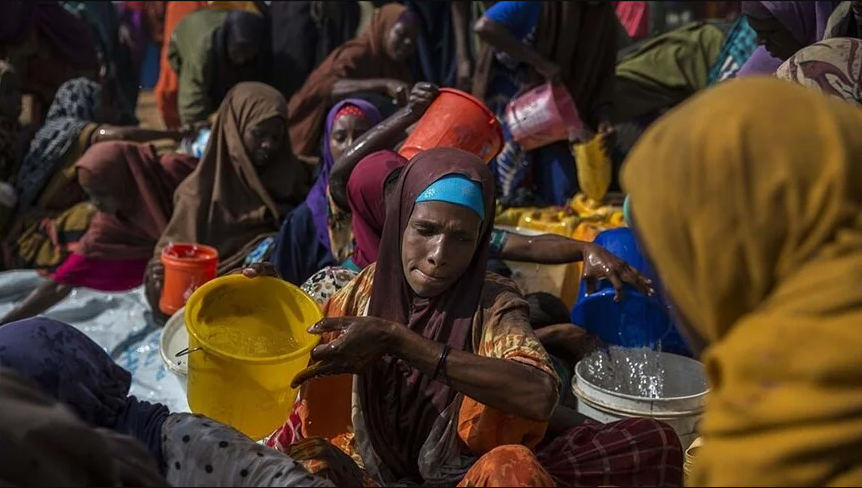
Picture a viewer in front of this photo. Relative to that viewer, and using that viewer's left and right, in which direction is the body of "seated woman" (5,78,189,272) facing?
facing to the right of the viewer

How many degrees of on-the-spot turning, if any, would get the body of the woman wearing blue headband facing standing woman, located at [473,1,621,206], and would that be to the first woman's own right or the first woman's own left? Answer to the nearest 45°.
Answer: approximately 180°

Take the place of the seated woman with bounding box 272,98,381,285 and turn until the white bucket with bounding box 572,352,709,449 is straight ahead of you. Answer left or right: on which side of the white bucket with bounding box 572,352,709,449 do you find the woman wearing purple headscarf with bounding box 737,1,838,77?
left

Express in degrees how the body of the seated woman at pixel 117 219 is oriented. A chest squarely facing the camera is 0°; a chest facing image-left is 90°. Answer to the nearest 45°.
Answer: approximately 90°

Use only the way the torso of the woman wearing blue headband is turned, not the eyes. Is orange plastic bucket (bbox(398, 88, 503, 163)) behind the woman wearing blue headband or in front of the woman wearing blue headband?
behind

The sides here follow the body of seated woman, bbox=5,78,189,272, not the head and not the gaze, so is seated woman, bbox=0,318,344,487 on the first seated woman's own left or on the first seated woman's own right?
on the first seated woman's own right
